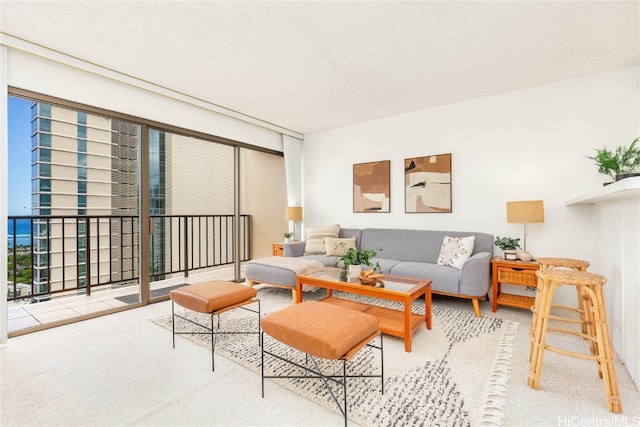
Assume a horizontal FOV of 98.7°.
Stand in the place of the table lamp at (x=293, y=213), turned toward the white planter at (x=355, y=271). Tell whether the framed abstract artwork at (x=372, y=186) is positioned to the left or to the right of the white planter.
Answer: left

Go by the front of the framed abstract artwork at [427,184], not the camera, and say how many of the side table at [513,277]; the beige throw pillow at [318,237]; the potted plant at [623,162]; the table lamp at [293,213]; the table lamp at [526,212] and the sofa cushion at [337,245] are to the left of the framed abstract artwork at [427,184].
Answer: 3

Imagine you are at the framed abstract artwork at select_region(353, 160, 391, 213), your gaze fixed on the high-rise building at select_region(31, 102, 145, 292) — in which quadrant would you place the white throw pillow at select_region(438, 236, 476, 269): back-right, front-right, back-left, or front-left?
back-left

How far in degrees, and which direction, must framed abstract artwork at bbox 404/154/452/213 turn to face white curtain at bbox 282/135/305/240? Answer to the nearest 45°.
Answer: approximately 45° to its right

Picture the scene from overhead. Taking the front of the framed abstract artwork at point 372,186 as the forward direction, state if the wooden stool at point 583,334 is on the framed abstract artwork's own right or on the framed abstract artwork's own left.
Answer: on the framed abstract artwork's own left

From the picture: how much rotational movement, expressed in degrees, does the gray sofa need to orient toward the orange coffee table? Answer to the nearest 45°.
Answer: approximately 45° to its left

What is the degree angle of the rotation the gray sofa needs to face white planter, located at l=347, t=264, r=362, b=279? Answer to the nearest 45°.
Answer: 0° — it already faces it

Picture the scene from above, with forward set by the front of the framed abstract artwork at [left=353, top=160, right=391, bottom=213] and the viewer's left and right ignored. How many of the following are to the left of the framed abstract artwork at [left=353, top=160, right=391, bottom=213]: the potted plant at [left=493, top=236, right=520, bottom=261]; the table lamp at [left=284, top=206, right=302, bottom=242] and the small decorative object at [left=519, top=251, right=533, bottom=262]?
2

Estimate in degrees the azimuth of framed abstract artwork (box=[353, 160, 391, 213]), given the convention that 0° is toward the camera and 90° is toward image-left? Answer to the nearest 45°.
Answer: approximately 45°

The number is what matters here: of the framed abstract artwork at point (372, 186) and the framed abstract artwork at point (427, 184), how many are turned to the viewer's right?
0

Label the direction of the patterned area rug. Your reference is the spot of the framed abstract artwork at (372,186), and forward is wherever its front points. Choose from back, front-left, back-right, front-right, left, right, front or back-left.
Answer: front-left

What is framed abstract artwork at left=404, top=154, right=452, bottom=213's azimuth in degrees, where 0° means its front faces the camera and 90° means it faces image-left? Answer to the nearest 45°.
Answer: approximately 45°

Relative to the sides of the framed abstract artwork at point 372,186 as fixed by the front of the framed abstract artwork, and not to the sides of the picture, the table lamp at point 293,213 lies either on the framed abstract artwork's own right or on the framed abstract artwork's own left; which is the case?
on the framed abstract artwork's own right

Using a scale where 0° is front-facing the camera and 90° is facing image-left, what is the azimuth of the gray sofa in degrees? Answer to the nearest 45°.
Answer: approximately 45°

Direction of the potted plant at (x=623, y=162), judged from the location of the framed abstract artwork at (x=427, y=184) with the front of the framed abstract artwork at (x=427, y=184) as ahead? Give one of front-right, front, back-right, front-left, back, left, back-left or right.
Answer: left

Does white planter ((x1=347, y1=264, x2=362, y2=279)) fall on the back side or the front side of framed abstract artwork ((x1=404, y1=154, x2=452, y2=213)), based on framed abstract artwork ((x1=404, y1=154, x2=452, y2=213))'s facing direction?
on the front side
